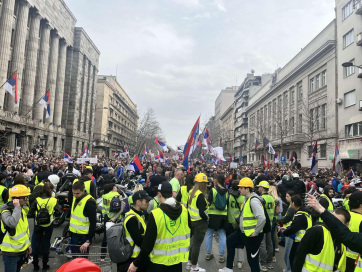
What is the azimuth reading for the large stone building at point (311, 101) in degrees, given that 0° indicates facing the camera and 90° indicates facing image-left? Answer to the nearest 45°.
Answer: approximately 45°

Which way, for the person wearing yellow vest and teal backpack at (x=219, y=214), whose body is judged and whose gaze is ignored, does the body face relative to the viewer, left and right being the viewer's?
facing away from the viewer and to the left of the viewer

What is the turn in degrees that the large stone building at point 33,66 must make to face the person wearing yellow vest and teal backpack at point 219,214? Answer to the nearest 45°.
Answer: approximately 45° to its right
